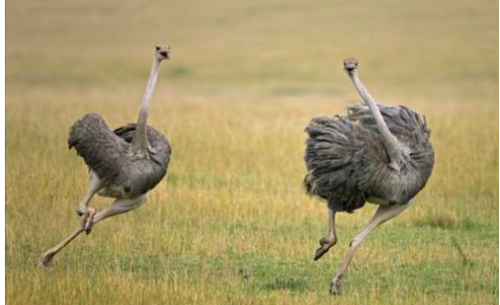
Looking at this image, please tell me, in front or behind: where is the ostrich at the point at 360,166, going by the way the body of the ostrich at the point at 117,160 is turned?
in front
